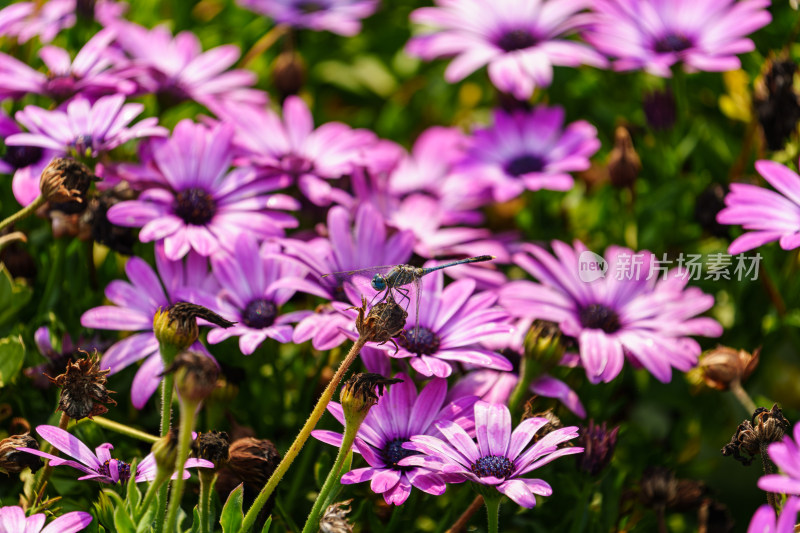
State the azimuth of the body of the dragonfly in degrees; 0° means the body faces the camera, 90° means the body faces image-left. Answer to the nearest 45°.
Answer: approximately 45°

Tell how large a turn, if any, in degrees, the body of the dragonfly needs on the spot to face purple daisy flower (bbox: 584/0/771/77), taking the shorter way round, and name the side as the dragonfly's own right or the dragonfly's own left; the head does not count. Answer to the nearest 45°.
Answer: approximately 180°
